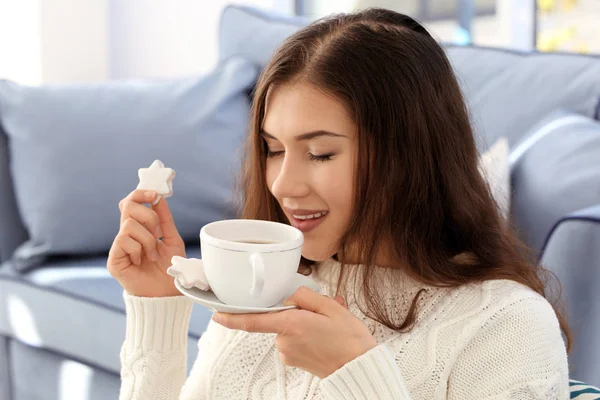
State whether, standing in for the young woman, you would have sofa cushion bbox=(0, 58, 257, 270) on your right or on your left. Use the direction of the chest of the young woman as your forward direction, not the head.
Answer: on your right

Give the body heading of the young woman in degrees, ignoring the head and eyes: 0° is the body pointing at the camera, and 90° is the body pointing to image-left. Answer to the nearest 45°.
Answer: approximately 45°

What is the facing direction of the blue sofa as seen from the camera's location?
facing the viewer and to the left of the viewer
